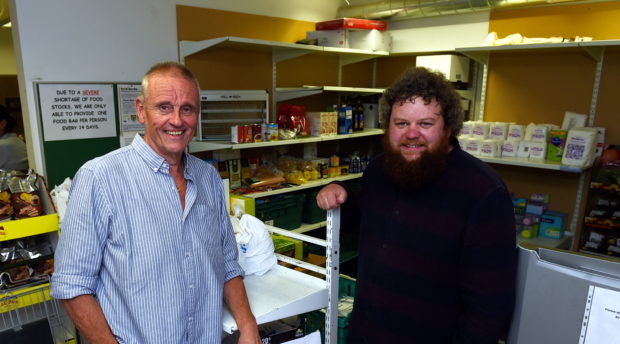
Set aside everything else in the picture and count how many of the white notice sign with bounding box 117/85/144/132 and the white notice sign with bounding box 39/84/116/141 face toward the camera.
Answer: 2

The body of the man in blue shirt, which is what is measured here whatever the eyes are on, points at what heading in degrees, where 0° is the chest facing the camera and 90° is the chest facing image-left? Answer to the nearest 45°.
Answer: approximately 315°

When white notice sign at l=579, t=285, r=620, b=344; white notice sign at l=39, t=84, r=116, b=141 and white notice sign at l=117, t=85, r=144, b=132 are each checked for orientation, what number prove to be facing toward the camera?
3

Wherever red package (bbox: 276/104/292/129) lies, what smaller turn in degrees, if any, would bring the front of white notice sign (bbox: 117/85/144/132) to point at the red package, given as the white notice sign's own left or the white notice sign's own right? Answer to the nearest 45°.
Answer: approximately 90° to the white notice sign's own left

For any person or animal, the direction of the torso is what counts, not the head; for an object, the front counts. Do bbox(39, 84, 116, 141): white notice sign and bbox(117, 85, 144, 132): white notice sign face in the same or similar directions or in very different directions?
same or similar directions

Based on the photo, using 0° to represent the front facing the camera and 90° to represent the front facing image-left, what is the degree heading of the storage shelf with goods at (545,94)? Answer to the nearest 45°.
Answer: approximately 45°

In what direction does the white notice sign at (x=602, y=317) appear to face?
toward the camera

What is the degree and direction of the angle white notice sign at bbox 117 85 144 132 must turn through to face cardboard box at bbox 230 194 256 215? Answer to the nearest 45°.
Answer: approximately 45° to its left

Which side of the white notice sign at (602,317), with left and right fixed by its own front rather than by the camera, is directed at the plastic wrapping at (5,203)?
right

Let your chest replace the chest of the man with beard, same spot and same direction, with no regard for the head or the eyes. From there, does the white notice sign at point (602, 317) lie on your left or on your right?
on your left

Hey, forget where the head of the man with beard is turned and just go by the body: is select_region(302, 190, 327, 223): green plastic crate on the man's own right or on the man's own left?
on the man's own right

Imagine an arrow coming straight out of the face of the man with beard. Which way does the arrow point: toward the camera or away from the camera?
toward the camera

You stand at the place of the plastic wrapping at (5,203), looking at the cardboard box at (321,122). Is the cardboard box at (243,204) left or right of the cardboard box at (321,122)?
right

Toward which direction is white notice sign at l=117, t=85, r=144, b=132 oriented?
toward the camera

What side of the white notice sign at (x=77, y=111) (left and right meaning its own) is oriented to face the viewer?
front
